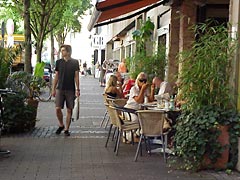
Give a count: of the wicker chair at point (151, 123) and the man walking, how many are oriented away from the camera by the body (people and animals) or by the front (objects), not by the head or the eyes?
1

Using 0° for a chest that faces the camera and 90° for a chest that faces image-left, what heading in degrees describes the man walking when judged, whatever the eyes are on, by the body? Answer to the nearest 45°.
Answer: approximately 0°

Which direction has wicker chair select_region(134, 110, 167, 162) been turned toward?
away from the camera

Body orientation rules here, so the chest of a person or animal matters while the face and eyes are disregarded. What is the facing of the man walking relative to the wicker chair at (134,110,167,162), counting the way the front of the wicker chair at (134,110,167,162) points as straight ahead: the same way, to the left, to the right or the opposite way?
the opposite way

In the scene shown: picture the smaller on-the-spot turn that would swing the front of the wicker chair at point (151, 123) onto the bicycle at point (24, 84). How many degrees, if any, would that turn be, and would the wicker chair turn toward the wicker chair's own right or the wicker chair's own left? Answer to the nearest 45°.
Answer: approximately 45° to the wicker chair's own left

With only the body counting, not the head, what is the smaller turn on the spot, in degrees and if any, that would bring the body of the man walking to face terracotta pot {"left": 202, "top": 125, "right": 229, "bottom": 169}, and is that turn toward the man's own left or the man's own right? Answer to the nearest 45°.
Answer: approximately 45° to the man's own left
